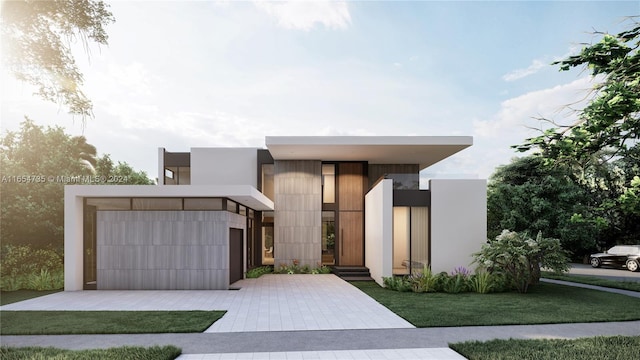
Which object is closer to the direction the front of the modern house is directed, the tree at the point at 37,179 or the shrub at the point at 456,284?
the shrub

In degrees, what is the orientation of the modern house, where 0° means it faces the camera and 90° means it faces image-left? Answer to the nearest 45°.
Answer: approximately 0°

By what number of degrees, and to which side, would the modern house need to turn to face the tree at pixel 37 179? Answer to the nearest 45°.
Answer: approximately 135° to its right

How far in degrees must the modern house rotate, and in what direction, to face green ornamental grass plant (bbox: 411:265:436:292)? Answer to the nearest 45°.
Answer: approximately 45° to its left
